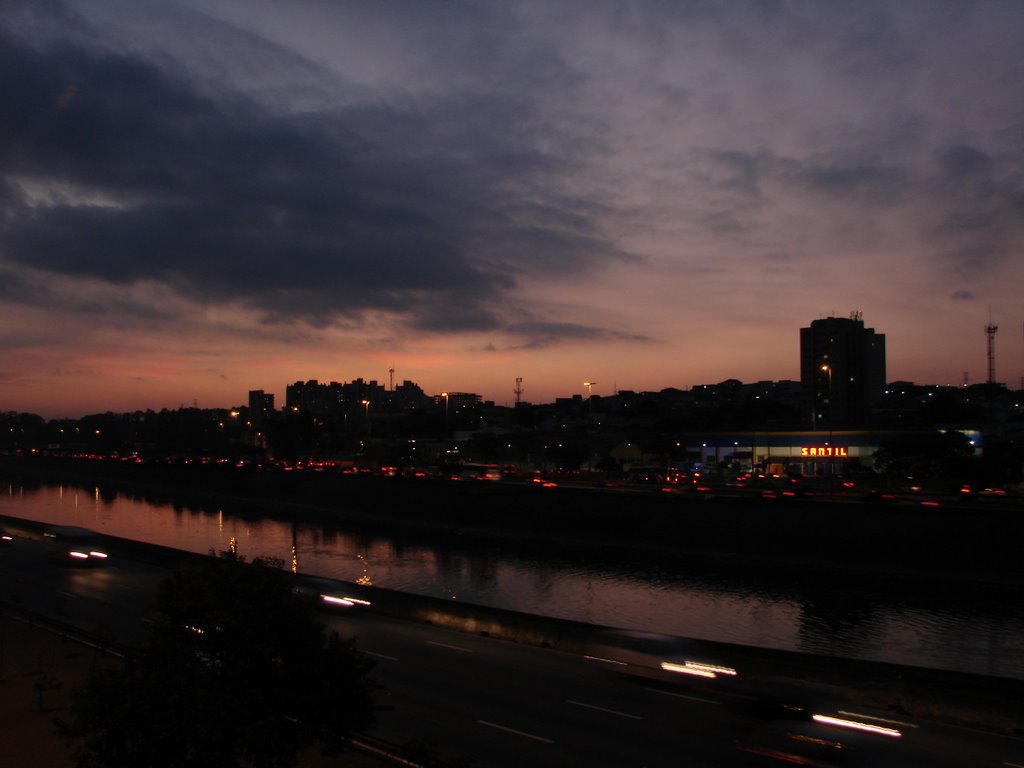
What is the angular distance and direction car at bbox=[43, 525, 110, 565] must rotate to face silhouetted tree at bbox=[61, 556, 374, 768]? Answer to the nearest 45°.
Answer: approximately 45° to its right

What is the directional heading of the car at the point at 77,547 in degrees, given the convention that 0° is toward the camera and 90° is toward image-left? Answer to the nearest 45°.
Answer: approximately 315°
